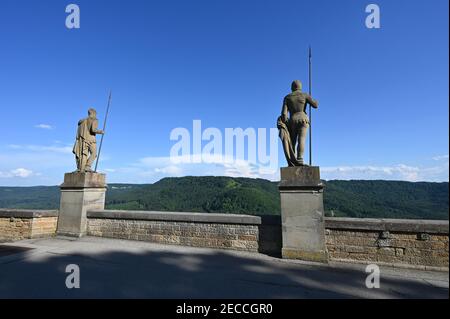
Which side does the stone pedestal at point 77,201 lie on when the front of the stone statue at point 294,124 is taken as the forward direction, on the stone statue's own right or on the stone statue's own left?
on the stone statue's own left

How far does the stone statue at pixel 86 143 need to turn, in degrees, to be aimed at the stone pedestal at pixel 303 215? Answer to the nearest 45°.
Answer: approximately 90° to its right

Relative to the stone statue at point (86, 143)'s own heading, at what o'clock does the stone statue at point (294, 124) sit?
the stone statue at point (294, 124) is roughly at 3 o'clock from the stone statue at point (86, 143).

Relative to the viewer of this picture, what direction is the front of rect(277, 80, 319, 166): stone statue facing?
facing away from the viewer

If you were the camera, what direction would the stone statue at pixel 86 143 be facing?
facing away from the viewer and to the right of the viewer

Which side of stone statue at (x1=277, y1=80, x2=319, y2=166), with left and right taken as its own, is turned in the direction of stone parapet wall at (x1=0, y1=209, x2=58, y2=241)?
left

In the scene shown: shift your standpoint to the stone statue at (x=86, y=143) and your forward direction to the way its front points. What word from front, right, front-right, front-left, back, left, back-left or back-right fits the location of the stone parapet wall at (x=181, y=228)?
right

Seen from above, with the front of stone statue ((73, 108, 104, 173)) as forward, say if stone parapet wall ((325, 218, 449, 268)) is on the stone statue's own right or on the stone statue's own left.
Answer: on the stone statue's own right

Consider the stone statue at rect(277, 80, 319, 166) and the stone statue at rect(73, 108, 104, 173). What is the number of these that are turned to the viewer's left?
0
